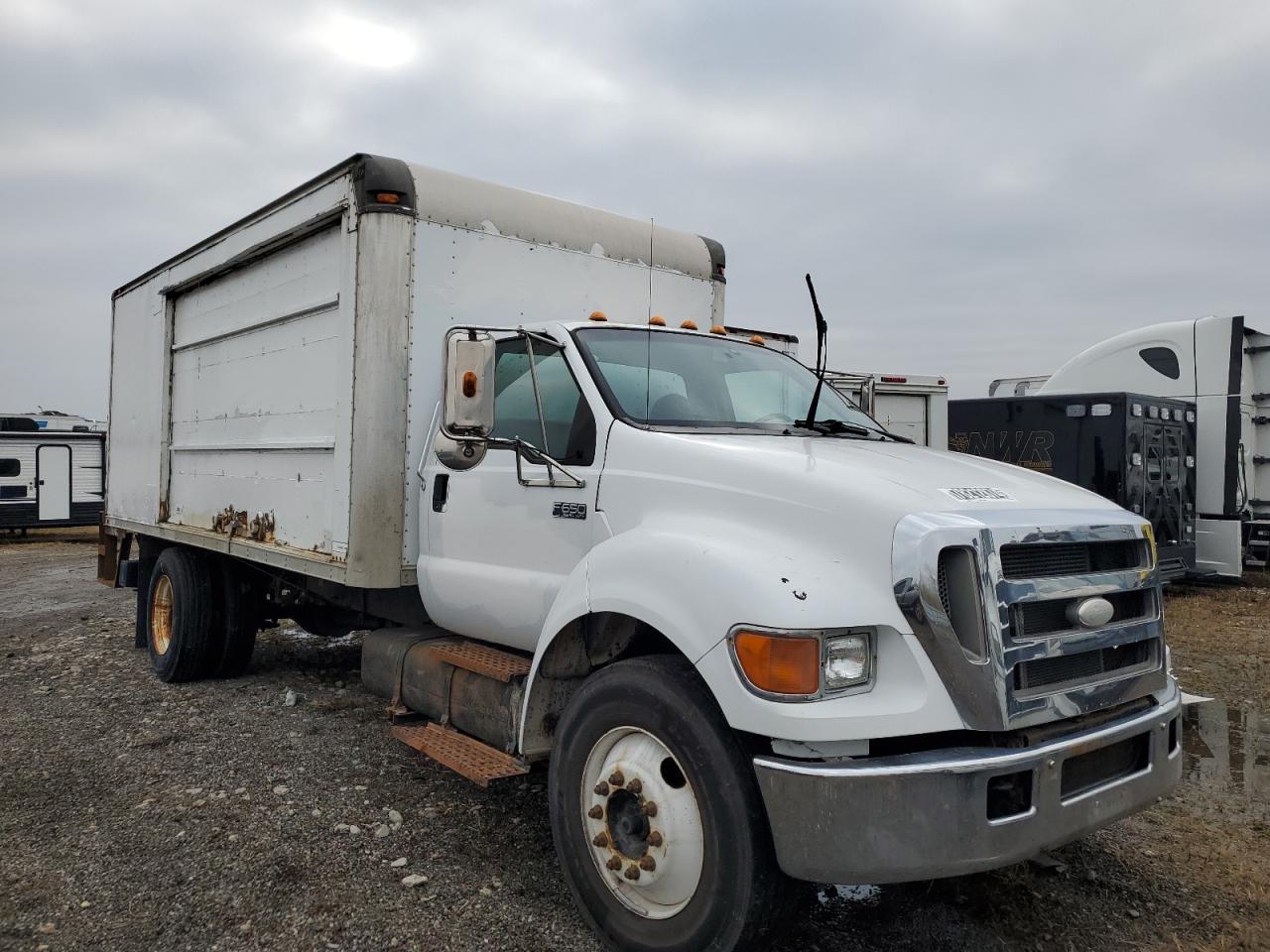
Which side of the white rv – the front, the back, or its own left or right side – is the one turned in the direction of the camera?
right

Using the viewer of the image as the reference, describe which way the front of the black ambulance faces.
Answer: facing away from the viewer and to the left of the viewer

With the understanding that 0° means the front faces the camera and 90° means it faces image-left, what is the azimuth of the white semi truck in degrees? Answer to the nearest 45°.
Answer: approximately 135°

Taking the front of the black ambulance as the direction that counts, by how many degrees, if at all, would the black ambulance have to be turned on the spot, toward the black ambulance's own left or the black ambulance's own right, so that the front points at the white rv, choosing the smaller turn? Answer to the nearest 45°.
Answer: approximately 45° to the black ambulance's own left

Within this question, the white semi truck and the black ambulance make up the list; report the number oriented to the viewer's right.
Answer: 0

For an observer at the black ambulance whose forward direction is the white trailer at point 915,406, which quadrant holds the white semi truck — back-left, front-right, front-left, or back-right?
back-right
